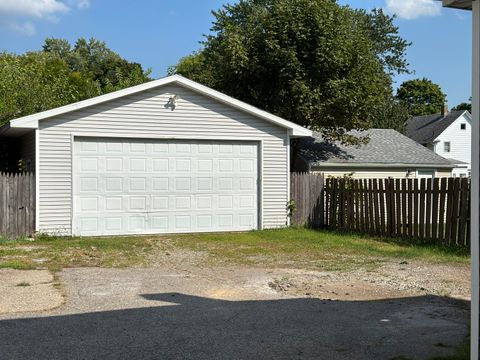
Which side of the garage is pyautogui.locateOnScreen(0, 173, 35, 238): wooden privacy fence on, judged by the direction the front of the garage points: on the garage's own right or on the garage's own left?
on the garage's own right

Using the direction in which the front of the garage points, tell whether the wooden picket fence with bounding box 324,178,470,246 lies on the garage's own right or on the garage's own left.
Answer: on the garage's own left

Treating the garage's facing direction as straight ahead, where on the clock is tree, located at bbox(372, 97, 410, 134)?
The tree is roughly at 7 o'clock from the garage.

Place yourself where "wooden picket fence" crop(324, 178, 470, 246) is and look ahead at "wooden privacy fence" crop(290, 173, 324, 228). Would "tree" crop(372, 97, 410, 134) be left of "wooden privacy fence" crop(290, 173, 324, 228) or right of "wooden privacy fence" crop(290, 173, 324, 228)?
right

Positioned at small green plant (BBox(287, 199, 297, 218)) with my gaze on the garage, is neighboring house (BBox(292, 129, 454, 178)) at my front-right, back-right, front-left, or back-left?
back-right

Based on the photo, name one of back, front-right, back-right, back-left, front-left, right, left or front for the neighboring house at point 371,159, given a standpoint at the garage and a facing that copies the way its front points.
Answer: back-left

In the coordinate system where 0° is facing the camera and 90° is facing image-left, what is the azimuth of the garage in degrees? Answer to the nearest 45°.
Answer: approximately 0°

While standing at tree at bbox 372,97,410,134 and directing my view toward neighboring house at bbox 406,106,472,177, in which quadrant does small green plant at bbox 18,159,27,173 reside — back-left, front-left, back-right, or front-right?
back-right

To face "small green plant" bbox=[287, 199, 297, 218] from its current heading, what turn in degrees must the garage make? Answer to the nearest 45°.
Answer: approximately 90° to its left

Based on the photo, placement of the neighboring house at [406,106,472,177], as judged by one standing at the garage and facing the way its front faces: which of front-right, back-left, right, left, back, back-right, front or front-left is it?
back-left

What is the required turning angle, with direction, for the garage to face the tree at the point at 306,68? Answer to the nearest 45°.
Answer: approximately 135° to its left
